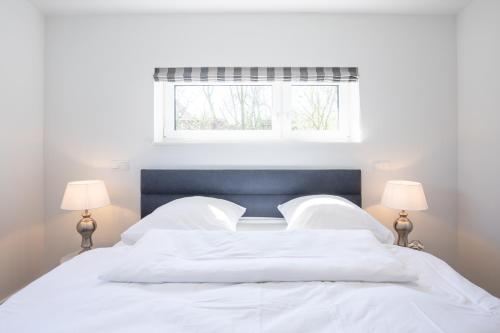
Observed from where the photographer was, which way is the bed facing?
facing the viewer

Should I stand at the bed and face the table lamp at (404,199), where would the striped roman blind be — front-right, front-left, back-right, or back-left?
front-left

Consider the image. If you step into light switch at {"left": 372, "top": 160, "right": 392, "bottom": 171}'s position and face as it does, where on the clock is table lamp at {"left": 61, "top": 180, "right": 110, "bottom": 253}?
The table lamp is roughly at 2 o'clock from the light switch.

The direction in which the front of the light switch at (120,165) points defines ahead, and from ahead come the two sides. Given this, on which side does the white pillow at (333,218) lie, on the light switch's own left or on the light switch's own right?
on the light switch's own left

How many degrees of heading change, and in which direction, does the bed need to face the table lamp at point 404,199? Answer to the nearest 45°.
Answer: approximately 135° to its left

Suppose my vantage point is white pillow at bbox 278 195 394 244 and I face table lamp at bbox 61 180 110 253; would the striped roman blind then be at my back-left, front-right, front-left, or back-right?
front-right

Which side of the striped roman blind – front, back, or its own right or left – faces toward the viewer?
front

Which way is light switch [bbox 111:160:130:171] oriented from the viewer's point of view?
toward the camera

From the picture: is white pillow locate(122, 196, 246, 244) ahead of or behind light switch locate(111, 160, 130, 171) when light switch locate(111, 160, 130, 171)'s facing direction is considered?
ahead

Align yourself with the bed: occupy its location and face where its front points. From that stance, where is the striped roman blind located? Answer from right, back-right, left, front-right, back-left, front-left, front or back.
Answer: back

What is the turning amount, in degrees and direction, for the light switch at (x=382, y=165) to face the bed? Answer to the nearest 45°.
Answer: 0° — it already faces it

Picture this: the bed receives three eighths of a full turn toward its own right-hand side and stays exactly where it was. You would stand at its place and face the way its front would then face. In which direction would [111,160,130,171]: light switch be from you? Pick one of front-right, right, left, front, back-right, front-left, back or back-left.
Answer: front

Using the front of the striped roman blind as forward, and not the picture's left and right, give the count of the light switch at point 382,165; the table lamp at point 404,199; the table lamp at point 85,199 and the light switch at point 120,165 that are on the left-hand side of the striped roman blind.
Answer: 2
